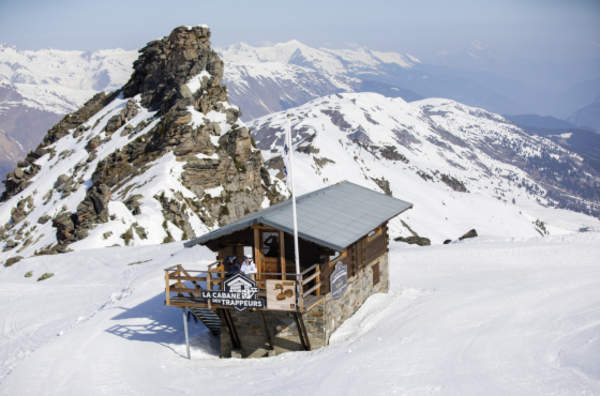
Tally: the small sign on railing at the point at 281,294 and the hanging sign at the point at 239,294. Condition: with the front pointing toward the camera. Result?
2

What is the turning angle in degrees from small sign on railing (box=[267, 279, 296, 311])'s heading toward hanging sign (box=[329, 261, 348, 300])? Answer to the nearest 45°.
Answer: approximately 135° to its left

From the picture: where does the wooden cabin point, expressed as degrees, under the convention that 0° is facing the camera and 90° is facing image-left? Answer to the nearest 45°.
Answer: approximately 45°

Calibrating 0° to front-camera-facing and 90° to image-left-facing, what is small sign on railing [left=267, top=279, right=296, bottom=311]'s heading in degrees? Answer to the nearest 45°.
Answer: approximately 0°

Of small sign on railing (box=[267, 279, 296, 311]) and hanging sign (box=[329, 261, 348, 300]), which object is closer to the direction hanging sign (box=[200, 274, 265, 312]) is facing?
the small sign on railing

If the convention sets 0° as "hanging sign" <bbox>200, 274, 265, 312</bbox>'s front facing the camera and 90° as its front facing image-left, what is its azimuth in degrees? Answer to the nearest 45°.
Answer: approximately 0°
